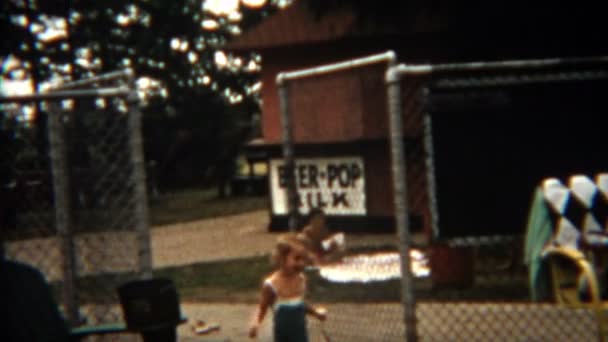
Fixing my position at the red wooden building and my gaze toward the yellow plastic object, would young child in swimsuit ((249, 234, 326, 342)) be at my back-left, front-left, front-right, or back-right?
front-right

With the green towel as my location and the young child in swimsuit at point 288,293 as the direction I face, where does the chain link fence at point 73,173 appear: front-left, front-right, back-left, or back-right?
front-right

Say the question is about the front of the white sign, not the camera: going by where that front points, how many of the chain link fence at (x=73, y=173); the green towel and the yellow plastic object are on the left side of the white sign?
2

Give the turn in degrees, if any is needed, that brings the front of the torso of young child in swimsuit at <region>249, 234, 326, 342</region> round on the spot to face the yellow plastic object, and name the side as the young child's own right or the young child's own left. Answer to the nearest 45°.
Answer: approximately 45° to the young child's own left

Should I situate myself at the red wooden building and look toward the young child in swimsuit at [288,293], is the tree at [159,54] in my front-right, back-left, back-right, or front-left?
back-right

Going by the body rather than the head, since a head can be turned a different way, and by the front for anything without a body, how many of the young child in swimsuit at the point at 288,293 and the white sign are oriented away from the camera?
0

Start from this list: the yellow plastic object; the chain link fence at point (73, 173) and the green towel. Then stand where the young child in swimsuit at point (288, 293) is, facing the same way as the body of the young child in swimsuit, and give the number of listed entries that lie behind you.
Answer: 1

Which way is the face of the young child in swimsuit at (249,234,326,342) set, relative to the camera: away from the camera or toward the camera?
toward the camera

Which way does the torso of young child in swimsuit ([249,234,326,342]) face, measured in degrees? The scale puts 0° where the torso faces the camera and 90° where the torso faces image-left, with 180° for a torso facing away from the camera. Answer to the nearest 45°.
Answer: approximately 315°

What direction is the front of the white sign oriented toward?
toward the camera
